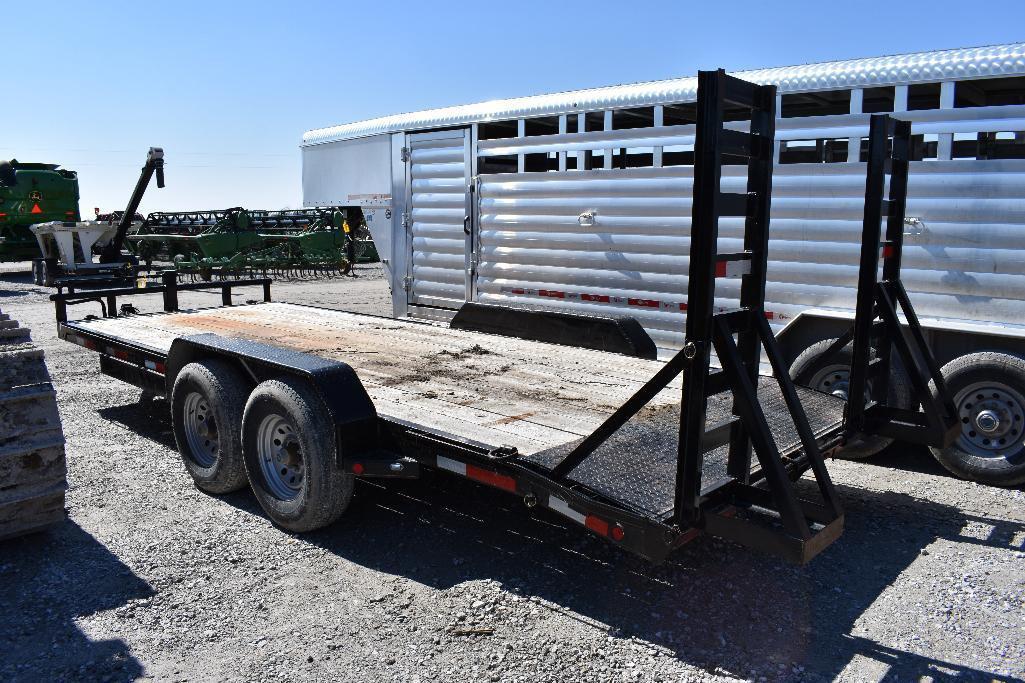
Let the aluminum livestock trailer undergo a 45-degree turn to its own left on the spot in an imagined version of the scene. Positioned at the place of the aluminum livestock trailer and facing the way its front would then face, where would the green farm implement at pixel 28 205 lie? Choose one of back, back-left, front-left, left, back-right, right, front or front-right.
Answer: front-right

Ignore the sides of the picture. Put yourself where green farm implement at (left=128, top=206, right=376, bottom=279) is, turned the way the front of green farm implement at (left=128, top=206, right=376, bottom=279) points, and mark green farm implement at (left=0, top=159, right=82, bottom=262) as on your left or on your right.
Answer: on your left

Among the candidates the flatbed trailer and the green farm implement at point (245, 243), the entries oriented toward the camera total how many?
0

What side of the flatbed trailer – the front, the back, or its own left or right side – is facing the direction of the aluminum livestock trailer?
right

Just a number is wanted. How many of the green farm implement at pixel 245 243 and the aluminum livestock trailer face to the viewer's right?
0

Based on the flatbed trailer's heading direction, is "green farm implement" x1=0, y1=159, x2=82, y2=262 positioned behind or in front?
in front

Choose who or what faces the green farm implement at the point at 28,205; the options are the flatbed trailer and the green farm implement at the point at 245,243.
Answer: the flatbed trailer

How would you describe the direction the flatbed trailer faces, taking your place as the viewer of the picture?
facing away from the viewer and to the left of the viewer
